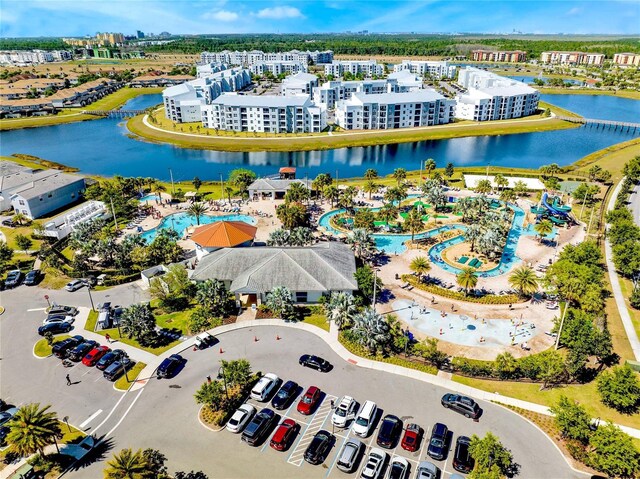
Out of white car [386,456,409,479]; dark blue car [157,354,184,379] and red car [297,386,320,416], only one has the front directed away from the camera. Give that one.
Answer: the white car

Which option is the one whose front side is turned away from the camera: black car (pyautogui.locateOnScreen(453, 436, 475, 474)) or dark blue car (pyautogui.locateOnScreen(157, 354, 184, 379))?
black car (pyautogui.locateOnScreen(453, 436, 475, 474))

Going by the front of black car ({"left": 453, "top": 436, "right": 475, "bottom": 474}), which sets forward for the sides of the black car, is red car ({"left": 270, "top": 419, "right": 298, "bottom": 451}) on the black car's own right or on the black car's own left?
on the black car's own left

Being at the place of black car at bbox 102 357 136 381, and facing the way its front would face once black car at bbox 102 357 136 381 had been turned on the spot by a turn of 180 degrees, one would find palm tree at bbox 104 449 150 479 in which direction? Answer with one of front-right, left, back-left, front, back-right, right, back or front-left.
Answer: front-left

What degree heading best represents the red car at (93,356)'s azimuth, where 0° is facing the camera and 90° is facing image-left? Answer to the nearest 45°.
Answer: approximately 225°

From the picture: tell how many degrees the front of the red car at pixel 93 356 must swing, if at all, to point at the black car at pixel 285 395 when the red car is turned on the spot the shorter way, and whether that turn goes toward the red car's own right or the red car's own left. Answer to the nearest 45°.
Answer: approximately 90° to the red car's own right

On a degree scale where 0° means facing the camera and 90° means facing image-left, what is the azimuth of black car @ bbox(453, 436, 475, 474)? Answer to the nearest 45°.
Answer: approximately 180°

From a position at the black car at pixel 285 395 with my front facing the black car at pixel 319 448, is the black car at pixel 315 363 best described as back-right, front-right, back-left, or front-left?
back-left

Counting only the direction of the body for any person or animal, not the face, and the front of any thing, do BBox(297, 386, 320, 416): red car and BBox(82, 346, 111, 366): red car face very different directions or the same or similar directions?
very different directions

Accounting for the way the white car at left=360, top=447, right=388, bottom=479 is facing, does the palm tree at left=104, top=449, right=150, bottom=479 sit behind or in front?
behind
